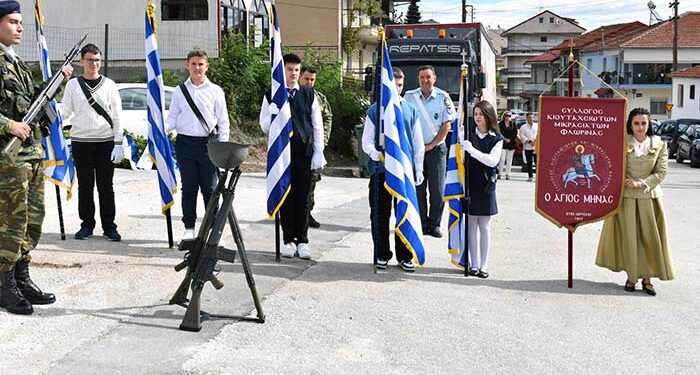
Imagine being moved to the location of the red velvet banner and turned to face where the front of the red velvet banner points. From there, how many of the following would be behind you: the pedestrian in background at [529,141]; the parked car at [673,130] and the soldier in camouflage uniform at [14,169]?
2

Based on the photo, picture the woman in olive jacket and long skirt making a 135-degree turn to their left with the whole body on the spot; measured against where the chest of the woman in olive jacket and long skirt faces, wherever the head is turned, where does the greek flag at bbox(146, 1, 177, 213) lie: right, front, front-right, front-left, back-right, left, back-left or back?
back-left

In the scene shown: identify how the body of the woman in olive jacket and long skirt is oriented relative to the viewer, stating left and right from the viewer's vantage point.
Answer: facing the viewer

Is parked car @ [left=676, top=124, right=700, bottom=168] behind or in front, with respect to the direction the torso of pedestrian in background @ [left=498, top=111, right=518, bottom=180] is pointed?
behind

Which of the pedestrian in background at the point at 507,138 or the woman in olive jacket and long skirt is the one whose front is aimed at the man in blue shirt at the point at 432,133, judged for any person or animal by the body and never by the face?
the pedestrian in background

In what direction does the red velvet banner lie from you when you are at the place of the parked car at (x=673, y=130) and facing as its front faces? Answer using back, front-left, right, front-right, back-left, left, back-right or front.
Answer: front-left

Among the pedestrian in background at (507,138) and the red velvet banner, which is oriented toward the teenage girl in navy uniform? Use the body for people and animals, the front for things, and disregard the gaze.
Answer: the pedestrian in background

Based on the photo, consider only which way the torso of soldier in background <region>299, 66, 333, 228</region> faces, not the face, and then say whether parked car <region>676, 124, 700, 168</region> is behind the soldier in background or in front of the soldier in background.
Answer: behind

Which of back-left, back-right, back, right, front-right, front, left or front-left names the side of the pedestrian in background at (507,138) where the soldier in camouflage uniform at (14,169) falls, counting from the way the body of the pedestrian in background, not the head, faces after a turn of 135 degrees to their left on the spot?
back-right

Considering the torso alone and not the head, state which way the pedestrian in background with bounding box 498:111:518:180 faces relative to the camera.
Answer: toward the camera

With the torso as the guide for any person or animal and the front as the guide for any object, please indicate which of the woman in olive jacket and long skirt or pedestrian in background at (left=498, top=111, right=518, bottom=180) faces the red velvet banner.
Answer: the pedestrian in background

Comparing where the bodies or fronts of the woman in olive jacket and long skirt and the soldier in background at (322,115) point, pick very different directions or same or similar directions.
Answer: same or similar directions

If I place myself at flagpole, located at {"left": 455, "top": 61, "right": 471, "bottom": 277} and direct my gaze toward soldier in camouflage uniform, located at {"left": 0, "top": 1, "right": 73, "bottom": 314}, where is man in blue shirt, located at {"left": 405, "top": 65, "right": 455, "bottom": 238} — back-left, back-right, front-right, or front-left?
back-right

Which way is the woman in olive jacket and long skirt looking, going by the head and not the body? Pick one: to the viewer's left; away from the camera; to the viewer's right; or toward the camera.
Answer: toward the camera

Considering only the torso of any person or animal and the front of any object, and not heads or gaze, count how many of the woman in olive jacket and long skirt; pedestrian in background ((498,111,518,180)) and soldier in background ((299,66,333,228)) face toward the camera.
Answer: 3

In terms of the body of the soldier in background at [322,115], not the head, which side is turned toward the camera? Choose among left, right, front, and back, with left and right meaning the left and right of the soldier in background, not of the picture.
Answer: front

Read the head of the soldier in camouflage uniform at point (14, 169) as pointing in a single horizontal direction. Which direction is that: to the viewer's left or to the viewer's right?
to the viewer's right

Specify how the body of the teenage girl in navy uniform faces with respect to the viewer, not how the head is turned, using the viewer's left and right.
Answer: facing the viewer and to the left of the viewer

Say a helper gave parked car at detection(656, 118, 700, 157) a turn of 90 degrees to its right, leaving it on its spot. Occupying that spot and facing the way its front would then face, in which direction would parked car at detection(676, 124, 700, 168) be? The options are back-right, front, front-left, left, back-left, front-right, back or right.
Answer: back-left

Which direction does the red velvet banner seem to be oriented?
toward the camera
